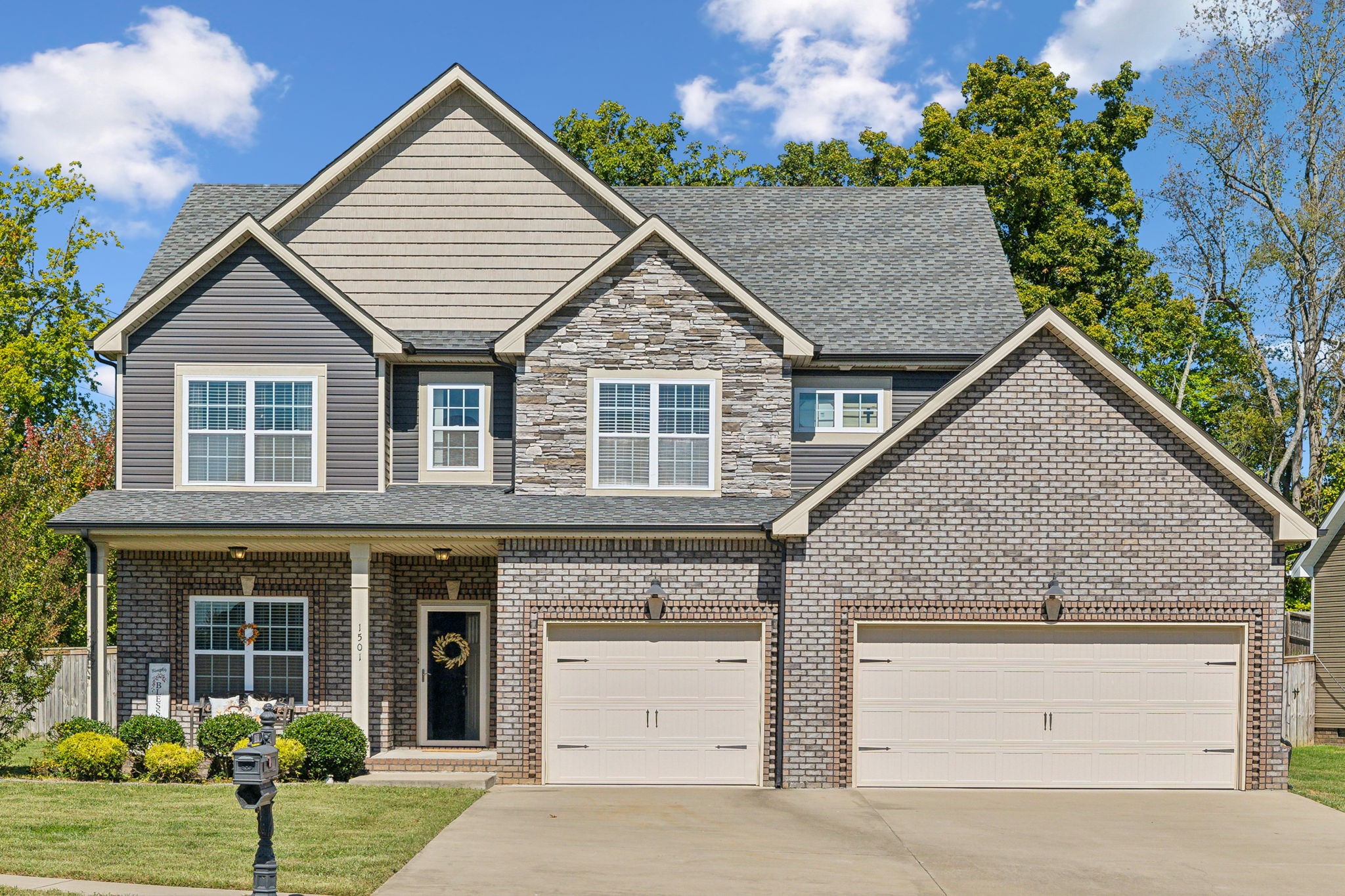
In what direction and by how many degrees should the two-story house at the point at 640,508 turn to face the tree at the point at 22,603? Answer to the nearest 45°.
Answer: approximately 90° to its right

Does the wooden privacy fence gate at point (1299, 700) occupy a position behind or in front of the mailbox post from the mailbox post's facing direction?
behind

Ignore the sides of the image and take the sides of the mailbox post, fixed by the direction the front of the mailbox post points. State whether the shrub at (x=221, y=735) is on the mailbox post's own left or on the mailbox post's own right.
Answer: on the mailbox post's own right

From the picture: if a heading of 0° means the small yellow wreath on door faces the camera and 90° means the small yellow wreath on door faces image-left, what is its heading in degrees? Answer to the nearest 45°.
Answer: approximately 0°
